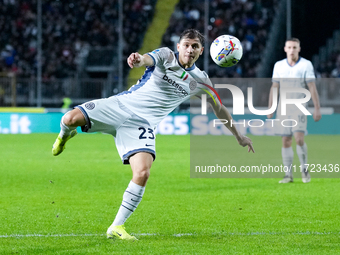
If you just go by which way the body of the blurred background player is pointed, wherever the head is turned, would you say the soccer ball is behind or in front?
in front

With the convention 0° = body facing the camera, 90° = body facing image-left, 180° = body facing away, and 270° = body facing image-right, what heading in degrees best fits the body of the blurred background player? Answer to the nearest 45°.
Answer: approximately 0°

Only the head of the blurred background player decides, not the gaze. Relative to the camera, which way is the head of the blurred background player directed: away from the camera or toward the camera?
toward the camera

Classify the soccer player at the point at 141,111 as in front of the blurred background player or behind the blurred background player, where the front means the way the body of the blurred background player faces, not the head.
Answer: in front
